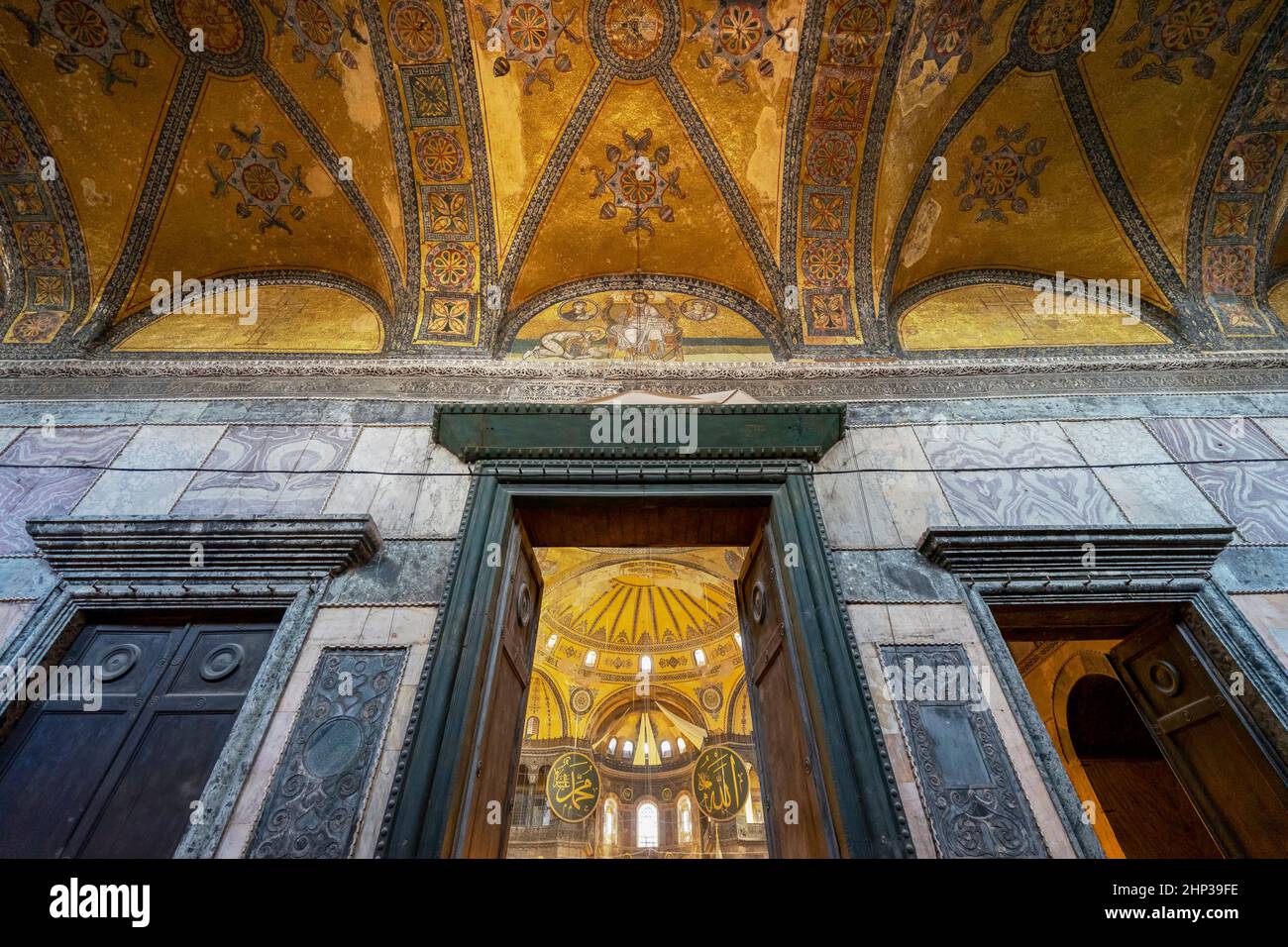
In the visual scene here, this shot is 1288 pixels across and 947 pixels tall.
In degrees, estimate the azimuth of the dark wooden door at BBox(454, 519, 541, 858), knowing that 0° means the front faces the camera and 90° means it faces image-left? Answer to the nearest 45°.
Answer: approximately 270°

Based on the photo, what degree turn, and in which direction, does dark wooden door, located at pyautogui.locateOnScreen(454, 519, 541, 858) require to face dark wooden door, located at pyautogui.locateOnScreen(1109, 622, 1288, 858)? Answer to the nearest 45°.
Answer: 0° — it already faces it
